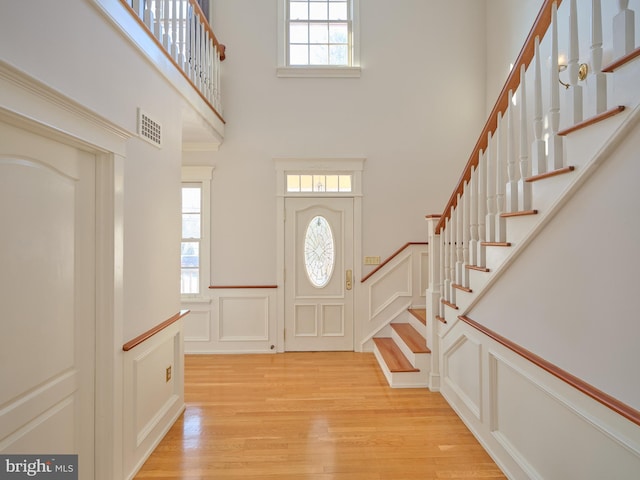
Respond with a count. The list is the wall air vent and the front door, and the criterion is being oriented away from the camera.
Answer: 0

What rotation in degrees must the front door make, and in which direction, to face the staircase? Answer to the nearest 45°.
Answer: approximately 45° to its left

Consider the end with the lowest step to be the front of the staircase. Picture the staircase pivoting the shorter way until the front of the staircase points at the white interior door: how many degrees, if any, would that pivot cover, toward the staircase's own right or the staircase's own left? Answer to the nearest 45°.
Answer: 0° — it already faces it

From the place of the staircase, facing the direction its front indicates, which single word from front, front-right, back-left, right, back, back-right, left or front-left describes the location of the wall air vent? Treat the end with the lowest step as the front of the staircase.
front

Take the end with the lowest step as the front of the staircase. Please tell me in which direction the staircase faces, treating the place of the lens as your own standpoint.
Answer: facing the viewer and to the left of the viewer

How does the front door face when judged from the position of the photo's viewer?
facing the viewer

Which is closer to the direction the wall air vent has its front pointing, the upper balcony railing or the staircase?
the staircase

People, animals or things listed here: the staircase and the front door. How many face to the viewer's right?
0

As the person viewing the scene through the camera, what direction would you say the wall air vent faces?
facing the viewer and to the right of the viewer

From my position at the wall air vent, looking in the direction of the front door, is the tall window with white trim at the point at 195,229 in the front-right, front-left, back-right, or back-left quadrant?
front-left
